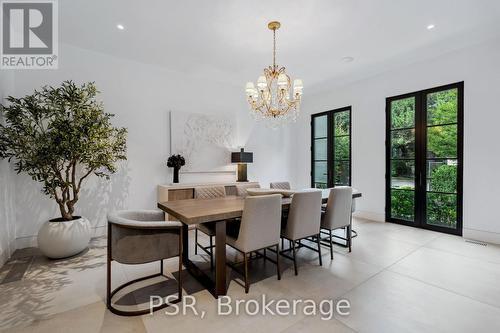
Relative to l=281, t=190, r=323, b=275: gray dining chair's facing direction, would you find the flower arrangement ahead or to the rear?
ahead

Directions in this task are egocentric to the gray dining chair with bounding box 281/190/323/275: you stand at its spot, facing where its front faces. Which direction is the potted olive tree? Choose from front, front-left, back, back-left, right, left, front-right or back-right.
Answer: front-left

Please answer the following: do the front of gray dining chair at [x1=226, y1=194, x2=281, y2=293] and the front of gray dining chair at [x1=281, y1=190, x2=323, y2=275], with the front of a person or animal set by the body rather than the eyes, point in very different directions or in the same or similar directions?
same or similar directions

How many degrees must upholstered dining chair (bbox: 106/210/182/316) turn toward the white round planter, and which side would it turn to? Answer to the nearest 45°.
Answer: approximately 90° to its left

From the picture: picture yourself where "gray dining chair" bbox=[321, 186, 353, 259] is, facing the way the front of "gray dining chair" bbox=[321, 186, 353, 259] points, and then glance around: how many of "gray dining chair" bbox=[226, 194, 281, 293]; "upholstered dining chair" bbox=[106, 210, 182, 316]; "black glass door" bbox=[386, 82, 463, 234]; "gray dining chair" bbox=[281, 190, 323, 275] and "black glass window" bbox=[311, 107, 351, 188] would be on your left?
3

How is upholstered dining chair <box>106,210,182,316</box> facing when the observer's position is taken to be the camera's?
facing away from the viewer and to the right of the viewer

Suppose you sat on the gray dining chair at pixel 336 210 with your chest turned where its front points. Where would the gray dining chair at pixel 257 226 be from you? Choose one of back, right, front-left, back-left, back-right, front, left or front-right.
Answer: left

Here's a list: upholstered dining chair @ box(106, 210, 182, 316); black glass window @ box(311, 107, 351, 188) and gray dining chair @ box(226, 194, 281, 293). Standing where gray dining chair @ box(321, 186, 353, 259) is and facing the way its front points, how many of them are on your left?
2

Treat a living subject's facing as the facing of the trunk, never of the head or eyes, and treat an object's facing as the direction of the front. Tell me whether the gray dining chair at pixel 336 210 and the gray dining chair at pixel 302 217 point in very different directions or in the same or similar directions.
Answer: same or similar directions

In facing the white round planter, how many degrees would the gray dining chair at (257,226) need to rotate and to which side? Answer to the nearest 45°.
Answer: approximately 45° to its left

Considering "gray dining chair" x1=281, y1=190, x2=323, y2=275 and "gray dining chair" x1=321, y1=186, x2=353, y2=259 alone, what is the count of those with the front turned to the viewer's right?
0

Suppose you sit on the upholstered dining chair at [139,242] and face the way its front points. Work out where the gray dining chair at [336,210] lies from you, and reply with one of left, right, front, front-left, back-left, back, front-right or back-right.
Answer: front-right

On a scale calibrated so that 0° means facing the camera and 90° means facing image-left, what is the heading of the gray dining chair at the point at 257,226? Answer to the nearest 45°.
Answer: approximately 135°

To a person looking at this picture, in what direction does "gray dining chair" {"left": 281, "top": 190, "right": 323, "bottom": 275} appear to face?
facing away from the viewer and to the left of the viewer

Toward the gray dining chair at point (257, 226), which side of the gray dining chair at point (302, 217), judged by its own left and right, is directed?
left

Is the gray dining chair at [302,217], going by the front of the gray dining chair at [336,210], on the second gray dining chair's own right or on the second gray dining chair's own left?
on the second gray dining chair's own left

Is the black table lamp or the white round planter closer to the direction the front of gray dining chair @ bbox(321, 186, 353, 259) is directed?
the black table lamp

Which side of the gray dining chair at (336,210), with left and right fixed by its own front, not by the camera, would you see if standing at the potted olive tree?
left
